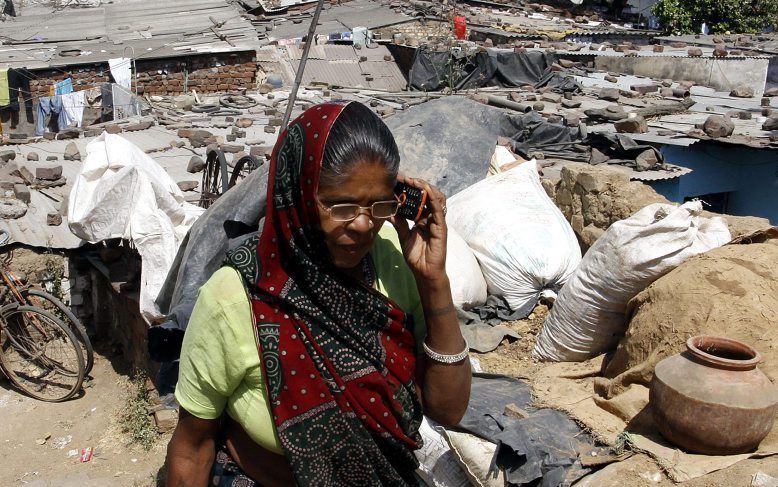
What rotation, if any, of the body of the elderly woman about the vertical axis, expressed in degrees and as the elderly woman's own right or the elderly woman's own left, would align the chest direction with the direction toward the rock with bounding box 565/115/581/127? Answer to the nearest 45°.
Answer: approximately 135° to the elderly woman's own left

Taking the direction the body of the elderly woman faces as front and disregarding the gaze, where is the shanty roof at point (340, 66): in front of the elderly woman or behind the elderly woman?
behind

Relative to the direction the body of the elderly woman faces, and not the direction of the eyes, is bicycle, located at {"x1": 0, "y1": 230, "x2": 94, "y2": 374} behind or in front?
behind

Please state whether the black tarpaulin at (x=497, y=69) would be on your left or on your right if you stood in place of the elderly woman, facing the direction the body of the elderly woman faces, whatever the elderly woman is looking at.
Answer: on your left

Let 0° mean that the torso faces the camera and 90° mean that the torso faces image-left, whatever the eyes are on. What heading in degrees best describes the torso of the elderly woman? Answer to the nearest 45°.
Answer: approximately 315°

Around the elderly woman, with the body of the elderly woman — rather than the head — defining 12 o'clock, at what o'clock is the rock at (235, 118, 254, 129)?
The rock is roughly at 7 o'clock from the elderly woman.

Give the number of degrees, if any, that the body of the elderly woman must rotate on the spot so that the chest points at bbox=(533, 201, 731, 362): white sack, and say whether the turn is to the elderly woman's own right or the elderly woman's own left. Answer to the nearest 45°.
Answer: approximately 90° to the elderly woman's own left

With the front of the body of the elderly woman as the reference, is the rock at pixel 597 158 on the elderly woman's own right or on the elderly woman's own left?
on the elderly woman's own left

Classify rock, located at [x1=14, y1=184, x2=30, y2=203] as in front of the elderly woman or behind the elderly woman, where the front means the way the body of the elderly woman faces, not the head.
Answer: behind

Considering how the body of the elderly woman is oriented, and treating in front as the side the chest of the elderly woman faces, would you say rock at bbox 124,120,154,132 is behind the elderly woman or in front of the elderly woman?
behind

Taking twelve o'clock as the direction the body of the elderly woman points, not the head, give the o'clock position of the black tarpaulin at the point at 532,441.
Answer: The black tarpaulin is roughly at 9 o'clock from the elderly woman.

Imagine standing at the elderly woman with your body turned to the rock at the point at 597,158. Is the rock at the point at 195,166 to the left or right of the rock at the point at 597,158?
left

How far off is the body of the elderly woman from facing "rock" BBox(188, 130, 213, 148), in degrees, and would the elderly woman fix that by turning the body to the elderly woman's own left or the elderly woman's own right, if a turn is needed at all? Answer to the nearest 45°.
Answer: approximately 135° to the elderly woman's own left
